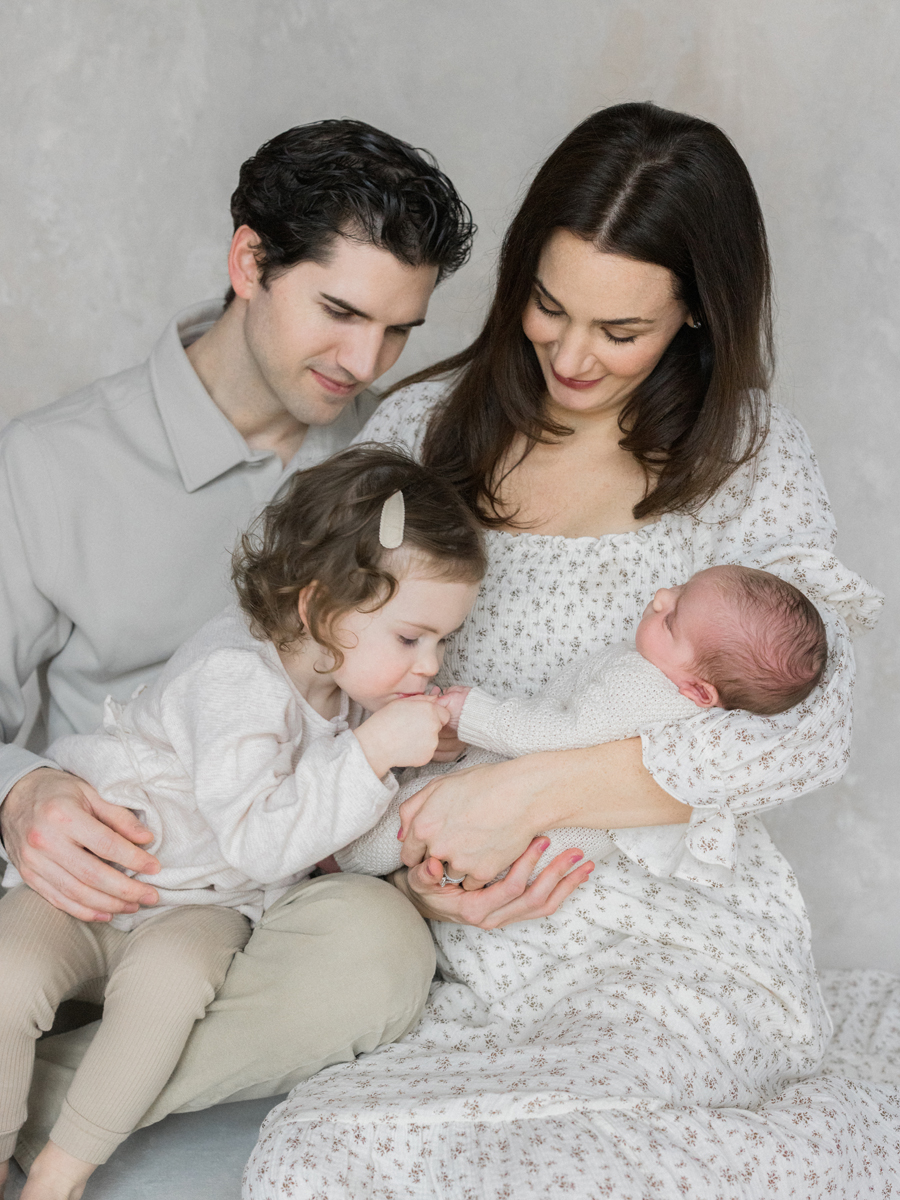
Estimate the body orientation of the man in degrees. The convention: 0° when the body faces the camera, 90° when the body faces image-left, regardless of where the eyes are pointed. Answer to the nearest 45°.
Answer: approximately 315°

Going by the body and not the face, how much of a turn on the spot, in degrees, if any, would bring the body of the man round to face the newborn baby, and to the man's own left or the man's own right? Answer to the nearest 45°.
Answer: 0° — they already face them

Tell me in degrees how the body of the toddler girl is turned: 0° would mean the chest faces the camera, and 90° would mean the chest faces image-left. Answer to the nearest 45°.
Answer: approximately 315°
